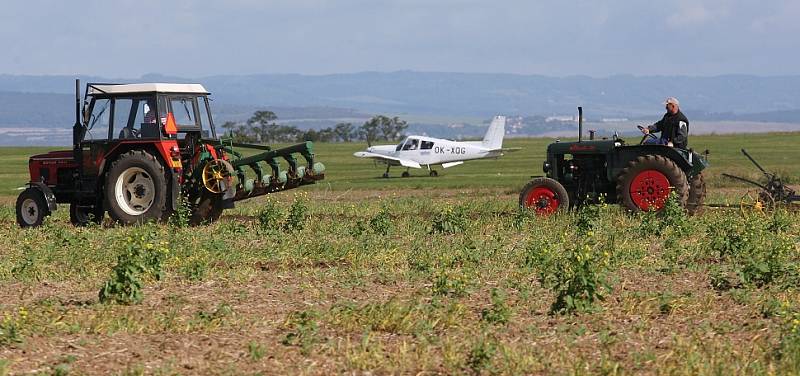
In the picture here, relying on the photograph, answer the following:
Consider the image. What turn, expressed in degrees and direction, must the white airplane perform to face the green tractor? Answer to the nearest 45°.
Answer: approximately 90° to its left

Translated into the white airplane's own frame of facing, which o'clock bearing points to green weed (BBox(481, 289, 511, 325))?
The green weed is roughly at 9 o'clock from the white airplane.

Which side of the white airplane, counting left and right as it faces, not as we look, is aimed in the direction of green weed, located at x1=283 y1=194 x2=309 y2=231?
left

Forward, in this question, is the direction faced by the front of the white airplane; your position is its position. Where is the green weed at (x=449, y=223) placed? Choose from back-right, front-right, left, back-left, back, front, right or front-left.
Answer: left

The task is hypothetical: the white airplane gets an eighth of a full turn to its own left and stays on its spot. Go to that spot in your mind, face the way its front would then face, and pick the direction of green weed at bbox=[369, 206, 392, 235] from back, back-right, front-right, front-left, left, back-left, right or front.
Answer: front-left

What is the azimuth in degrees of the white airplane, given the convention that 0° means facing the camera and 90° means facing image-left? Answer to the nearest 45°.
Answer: approximately 90°

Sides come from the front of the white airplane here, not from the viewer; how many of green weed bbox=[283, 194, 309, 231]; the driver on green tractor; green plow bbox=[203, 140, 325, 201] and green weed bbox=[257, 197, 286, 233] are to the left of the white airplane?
4

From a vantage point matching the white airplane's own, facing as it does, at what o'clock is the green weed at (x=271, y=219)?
The green weed is roughly at 9 o'clock from the white airplane.

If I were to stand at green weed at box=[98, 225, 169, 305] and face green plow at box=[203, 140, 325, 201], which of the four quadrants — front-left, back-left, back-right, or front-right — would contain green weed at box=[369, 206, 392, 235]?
front-right

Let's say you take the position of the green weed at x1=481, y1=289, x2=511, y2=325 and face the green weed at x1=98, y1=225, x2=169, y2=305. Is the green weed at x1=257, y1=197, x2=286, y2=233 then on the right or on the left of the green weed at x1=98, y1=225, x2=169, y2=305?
right
